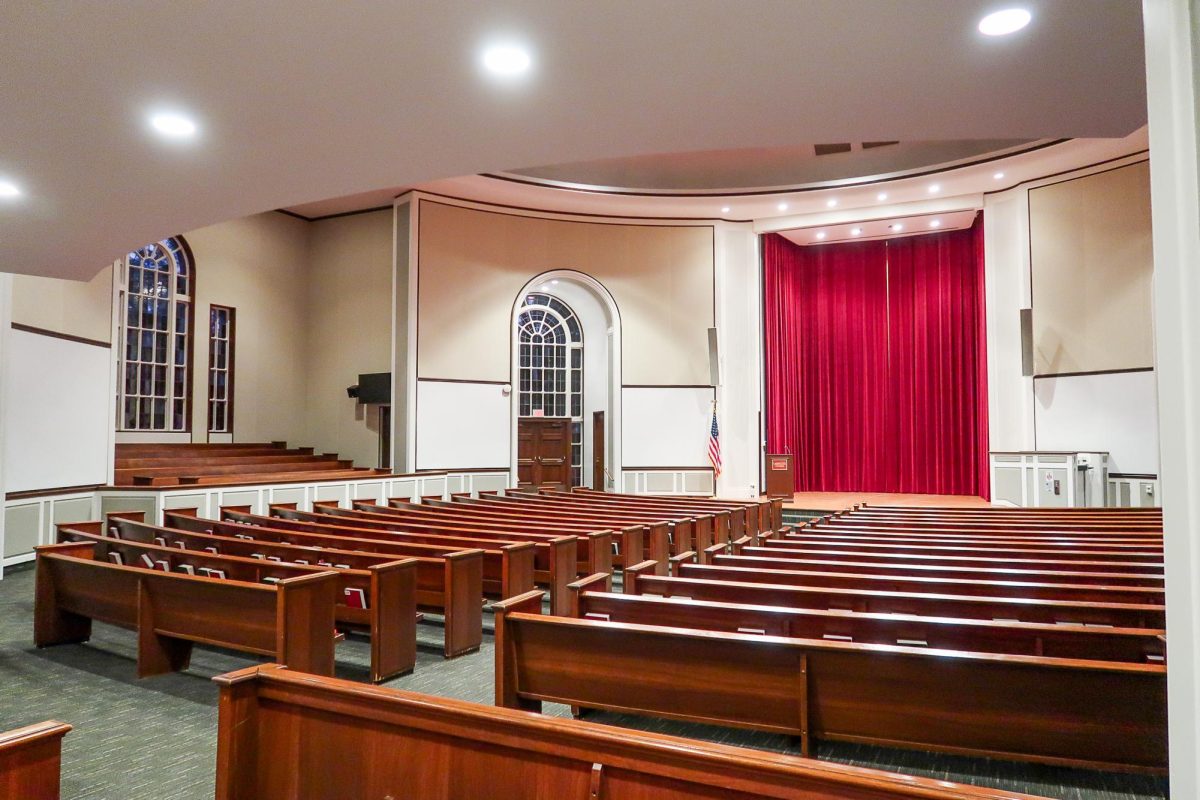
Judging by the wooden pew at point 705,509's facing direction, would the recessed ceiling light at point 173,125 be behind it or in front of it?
behind

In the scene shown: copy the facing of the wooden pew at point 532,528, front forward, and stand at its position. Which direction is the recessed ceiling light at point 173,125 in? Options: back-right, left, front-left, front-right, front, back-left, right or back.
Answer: back

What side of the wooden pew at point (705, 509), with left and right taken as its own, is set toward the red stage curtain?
front

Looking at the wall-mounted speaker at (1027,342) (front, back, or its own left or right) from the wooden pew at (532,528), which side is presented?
front

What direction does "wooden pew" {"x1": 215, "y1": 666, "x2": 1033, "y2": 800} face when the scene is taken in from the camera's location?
facing away from the viewer and to the right of the viewer

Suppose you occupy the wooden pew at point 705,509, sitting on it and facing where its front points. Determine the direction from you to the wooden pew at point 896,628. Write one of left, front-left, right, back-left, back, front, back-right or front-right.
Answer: back-right

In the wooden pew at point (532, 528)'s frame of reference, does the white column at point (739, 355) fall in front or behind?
in front

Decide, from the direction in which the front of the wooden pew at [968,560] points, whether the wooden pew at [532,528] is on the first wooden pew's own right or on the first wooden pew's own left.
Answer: on the first wooden pew's own left

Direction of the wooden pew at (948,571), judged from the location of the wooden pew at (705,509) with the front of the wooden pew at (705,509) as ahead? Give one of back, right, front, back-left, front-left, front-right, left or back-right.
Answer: back-right

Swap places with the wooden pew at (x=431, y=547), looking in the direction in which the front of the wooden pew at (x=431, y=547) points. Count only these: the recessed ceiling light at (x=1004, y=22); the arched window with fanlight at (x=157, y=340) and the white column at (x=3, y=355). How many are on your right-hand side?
1

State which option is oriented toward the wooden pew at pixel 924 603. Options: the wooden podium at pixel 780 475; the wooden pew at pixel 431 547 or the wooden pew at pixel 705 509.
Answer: the wooden podium

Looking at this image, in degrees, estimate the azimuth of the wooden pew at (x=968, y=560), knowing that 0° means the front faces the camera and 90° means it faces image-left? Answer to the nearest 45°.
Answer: approximately 180°

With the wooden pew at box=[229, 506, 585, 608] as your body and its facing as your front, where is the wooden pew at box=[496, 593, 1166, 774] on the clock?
the wooden pew at box=[496, 593, 1166, 774] is roughly at 4 o'clock from the wooden pew at box=[229, 506, 585, 608].

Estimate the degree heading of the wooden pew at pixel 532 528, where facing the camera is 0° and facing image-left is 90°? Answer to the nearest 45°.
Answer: approximately 225°

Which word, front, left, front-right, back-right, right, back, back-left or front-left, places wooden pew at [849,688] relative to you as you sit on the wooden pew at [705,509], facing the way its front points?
back-right
